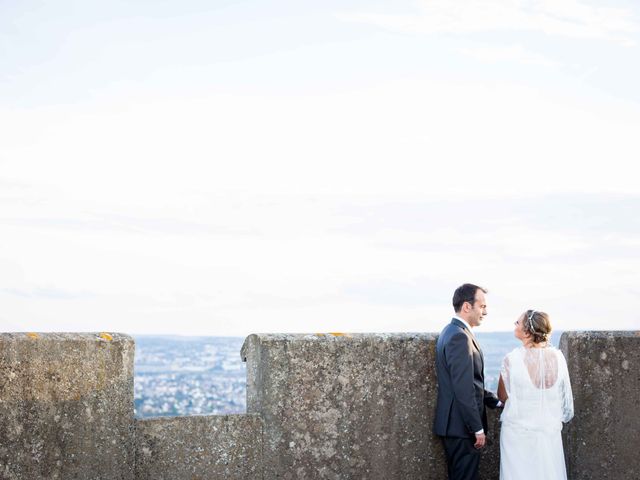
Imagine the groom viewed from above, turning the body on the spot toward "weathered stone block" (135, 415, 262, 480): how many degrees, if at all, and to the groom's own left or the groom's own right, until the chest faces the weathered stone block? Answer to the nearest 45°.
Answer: approximately 180°

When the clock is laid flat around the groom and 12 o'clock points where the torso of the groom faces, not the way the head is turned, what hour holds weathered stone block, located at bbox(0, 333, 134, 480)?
The weathered stone block is roughly at 5 o'clock from the groom.

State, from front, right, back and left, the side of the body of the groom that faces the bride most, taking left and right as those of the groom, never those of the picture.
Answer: front

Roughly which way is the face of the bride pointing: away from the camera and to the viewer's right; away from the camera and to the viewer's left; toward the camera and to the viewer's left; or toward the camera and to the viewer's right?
away from the camera and to the viewer's left

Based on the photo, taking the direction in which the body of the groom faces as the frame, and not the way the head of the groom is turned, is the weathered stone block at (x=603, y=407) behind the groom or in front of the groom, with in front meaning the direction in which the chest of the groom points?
in front

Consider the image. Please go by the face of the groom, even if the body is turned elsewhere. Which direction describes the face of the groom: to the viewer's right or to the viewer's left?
to the viewer's right

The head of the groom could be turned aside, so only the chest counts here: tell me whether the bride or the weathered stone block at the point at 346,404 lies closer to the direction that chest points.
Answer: the bride

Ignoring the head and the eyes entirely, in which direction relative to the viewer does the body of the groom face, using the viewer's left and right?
facing to the right of the viewer

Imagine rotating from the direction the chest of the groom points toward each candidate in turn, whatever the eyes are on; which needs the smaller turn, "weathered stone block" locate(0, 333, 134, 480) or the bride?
the bride
